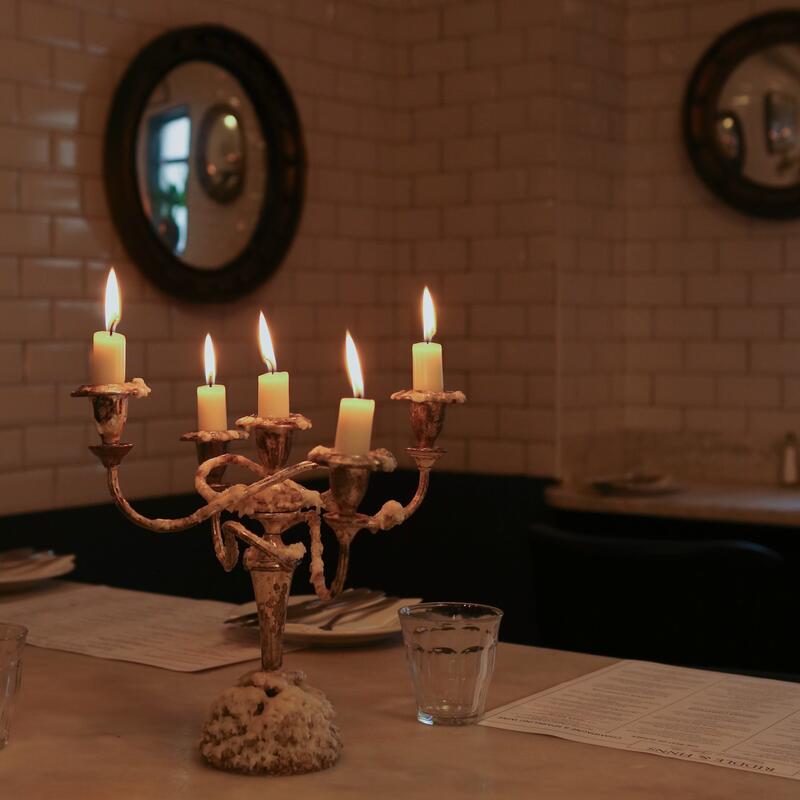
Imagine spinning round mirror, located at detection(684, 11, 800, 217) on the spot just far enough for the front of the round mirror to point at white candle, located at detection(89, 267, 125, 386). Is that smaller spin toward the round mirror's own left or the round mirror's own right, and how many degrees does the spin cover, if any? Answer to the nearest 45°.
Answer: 0° — it already faces it

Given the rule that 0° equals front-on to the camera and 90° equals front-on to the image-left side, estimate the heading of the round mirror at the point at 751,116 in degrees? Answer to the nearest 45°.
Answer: approximately 0°

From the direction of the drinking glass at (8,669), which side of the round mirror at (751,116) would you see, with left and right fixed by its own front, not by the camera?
front

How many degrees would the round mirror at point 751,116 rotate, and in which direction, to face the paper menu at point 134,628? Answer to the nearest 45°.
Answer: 0° — it already faces it

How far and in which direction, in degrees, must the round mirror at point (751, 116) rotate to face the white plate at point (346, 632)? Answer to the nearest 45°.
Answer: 0° — it already faces it

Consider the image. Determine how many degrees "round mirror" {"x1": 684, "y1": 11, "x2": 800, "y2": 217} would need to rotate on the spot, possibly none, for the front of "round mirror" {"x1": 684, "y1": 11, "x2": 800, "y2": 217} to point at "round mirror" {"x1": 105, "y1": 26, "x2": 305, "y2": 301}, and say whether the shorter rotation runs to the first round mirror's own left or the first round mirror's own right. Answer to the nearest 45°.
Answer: approximately 45° to the first round mirror's own right

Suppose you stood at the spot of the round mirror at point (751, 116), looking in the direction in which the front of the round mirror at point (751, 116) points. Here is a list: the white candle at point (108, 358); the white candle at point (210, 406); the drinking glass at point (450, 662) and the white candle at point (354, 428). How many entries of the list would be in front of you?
4

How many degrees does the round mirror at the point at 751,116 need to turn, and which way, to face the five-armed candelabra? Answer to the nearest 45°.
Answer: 0° — it already faces it

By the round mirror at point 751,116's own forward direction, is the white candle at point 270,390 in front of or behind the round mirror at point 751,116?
in front
